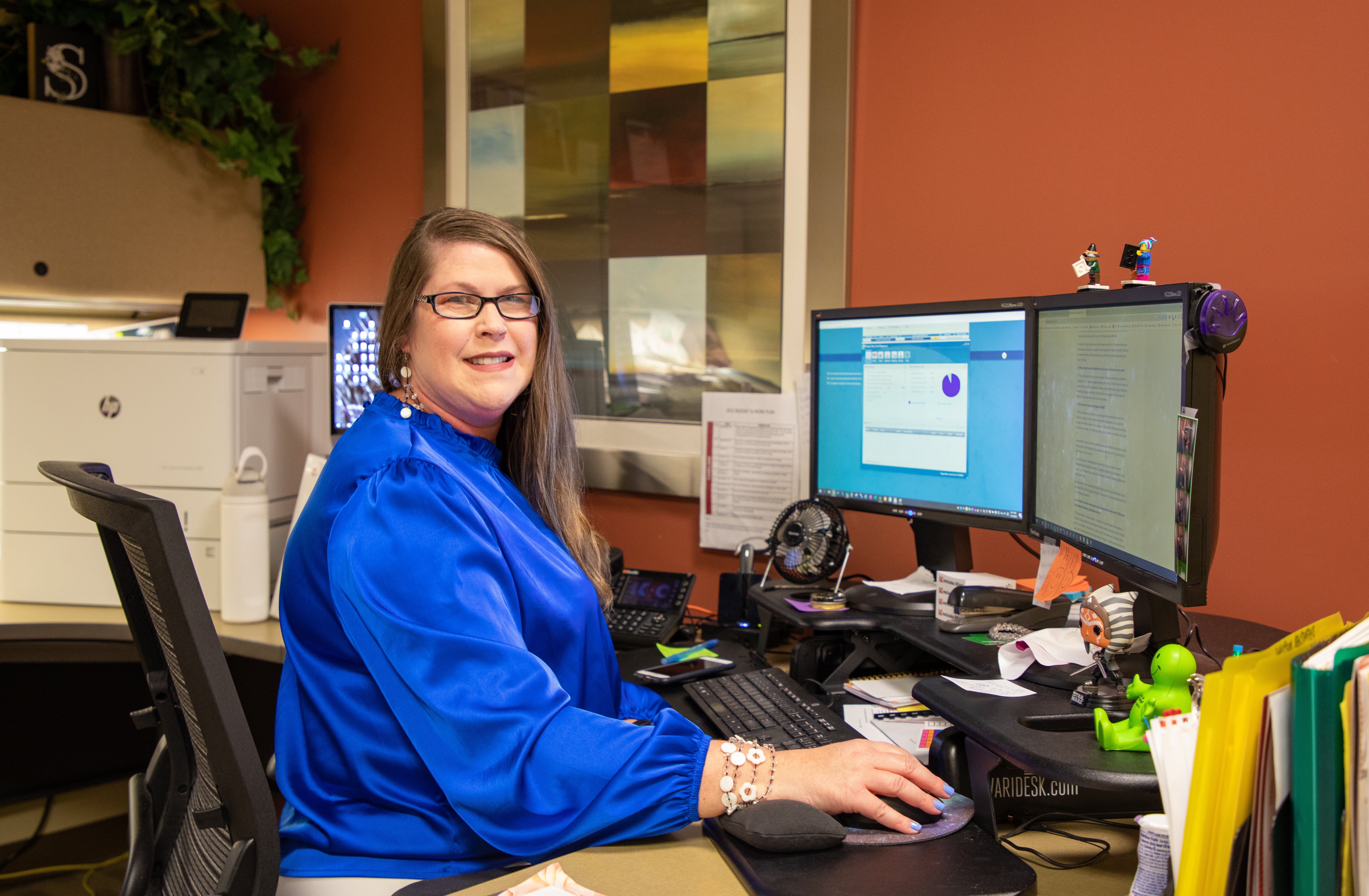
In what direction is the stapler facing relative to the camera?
to the viewer's left

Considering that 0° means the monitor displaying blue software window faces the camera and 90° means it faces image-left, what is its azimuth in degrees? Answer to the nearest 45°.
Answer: approximately 45°

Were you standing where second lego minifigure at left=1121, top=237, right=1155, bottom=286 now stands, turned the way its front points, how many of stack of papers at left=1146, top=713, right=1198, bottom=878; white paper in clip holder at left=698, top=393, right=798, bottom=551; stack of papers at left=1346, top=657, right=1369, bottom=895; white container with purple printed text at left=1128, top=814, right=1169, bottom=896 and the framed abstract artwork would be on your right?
2

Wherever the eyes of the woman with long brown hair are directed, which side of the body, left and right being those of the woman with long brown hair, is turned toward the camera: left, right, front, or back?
right

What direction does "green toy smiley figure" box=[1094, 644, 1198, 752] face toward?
to the viewer's left

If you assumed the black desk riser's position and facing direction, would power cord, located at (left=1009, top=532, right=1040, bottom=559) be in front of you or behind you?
behind

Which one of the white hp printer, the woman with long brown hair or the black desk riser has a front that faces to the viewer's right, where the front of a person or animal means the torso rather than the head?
the woman with long brown hair
